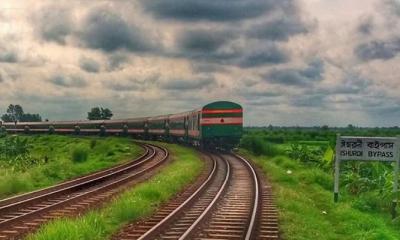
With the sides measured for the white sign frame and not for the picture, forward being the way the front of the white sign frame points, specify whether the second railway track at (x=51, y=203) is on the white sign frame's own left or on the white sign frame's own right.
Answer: on the white sign frame's own right

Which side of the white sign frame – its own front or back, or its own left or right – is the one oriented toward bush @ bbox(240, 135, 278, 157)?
back

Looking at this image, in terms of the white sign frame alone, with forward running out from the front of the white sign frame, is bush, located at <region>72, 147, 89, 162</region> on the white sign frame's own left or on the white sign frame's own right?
on the white sign frame's own right

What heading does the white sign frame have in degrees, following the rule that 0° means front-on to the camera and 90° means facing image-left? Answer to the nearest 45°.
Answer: approximately 0°

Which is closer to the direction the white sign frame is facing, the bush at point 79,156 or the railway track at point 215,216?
the railway track

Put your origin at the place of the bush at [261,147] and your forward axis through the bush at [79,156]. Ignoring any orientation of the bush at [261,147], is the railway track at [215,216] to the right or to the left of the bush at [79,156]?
left

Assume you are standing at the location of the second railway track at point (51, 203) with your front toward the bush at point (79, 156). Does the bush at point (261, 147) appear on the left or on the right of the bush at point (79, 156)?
right
